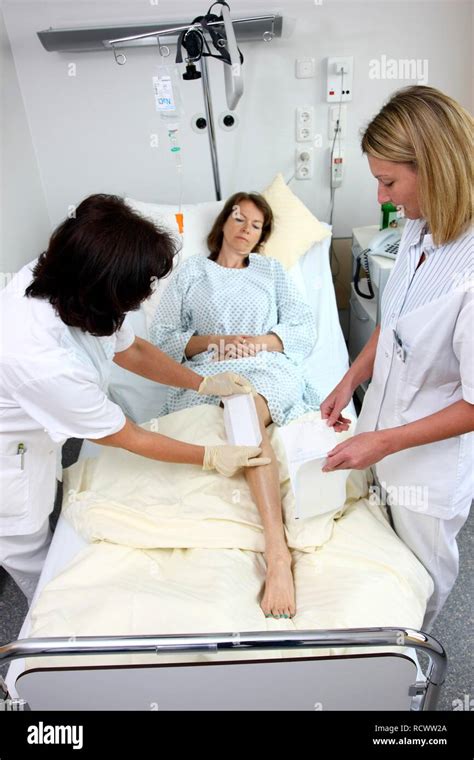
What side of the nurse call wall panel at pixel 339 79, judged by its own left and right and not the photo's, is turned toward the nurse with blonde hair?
front

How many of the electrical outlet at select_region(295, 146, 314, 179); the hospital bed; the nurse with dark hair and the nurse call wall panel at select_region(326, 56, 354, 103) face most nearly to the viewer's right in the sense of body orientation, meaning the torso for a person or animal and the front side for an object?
1

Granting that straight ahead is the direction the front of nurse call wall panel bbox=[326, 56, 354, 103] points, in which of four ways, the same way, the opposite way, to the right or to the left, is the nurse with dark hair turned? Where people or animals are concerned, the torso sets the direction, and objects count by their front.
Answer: to the left

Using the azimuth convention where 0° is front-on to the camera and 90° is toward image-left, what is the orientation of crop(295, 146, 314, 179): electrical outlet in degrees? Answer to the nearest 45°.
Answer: approximately 0°

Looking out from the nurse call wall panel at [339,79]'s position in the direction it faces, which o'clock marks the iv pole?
The iv pole is roughly at 2 o'clock from the nurse call wall panel.

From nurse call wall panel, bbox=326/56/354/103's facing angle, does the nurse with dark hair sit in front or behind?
in front

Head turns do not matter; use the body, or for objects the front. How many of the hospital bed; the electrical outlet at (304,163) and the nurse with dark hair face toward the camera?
2

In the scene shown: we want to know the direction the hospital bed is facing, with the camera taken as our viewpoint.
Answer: facing the viewer

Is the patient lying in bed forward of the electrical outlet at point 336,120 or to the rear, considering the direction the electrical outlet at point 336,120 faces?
forward

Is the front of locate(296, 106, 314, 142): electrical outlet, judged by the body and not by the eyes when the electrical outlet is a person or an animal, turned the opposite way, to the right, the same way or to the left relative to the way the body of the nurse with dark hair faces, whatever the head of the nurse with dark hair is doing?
to the right

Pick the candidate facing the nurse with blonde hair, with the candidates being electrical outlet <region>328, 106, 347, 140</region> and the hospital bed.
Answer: the electrical outlet

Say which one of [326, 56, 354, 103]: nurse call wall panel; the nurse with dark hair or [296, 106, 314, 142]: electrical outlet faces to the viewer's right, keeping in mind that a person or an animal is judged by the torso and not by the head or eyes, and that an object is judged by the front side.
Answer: the nurse with dark hair
